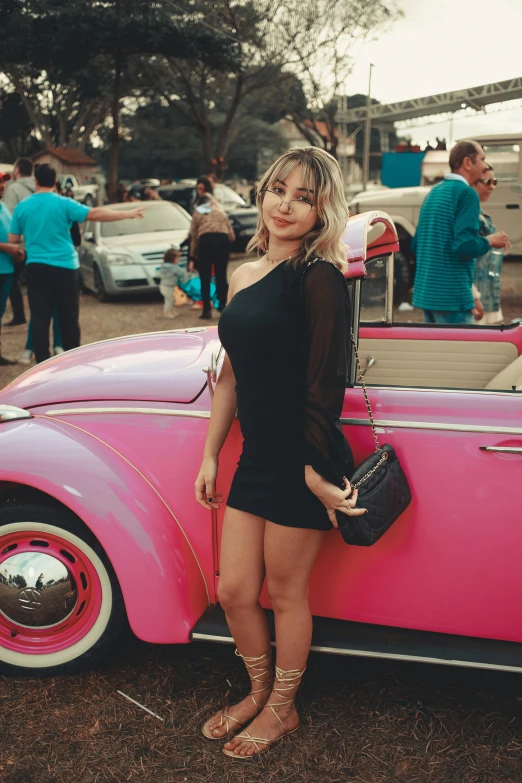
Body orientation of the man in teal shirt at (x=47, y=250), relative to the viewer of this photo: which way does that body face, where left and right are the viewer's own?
facing away from the viewer

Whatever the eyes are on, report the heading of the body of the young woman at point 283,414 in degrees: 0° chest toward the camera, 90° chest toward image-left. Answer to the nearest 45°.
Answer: approximately 45°

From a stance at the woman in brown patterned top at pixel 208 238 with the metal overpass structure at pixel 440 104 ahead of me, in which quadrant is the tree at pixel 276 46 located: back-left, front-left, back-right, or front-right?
front-left

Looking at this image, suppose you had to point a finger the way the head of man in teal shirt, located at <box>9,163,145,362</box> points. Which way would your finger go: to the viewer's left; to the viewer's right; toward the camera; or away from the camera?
away from the camera

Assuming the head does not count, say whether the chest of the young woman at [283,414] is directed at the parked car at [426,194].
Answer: no

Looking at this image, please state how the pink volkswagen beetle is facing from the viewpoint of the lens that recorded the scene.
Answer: facing to the left of the viewer

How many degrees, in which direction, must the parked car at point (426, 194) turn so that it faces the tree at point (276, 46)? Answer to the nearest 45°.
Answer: approximately 90° to its right

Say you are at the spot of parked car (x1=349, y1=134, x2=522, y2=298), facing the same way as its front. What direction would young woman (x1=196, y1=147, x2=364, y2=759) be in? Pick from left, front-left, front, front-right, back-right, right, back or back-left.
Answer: left

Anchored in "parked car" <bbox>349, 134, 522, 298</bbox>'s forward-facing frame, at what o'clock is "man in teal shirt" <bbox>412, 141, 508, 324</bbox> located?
The man in teal shirt is roughly at 9 o'clock from the parked car.

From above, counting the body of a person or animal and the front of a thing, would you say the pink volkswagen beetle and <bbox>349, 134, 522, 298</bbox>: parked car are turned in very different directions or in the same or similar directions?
same or similar directions

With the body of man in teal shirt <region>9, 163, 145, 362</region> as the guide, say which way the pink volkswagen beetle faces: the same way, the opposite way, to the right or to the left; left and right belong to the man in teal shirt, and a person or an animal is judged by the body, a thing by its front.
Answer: to the left

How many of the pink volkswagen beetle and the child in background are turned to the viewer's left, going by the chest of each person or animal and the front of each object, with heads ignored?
1

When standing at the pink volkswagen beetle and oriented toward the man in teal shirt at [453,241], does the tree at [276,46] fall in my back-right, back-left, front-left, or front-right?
front-left

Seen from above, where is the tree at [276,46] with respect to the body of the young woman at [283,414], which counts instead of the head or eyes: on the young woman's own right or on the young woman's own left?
on the young woman's own right
